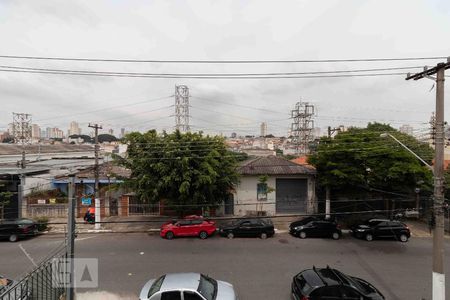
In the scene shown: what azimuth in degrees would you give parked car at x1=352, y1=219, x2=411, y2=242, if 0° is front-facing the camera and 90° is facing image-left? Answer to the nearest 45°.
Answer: approximately 45°

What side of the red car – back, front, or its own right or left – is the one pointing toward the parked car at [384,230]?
back

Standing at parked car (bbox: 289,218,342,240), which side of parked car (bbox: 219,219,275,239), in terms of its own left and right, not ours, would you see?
back

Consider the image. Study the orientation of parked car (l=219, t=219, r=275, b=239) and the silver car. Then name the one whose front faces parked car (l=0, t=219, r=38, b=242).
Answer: parked car (l=219, t=219, r=275, b=239)

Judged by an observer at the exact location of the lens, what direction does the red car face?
facing to the left of the viewer

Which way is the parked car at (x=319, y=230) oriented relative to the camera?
to the viewer's left

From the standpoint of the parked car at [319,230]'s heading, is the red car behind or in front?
in front
